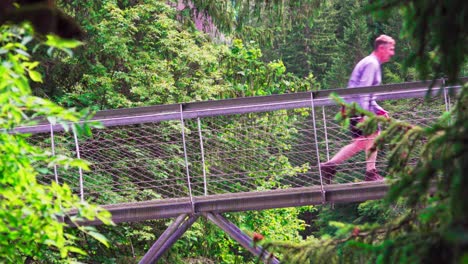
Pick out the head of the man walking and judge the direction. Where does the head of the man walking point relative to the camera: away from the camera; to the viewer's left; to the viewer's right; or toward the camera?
to the viewer's right

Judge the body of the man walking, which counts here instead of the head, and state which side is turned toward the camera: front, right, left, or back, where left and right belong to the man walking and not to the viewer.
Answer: right
